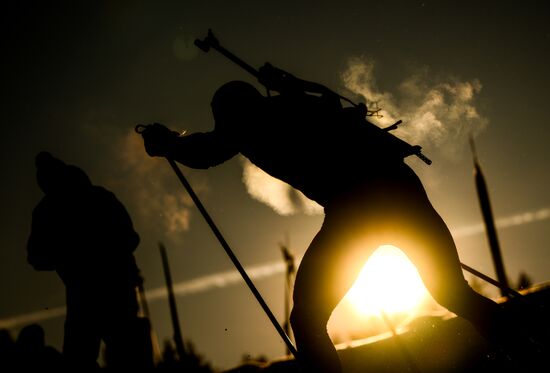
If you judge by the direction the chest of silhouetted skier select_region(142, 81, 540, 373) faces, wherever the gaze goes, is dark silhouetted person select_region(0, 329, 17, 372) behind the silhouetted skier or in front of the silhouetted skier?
in front

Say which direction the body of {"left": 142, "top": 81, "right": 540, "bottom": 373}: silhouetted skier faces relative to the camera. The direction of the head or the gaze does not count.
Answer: to the viewer's left
